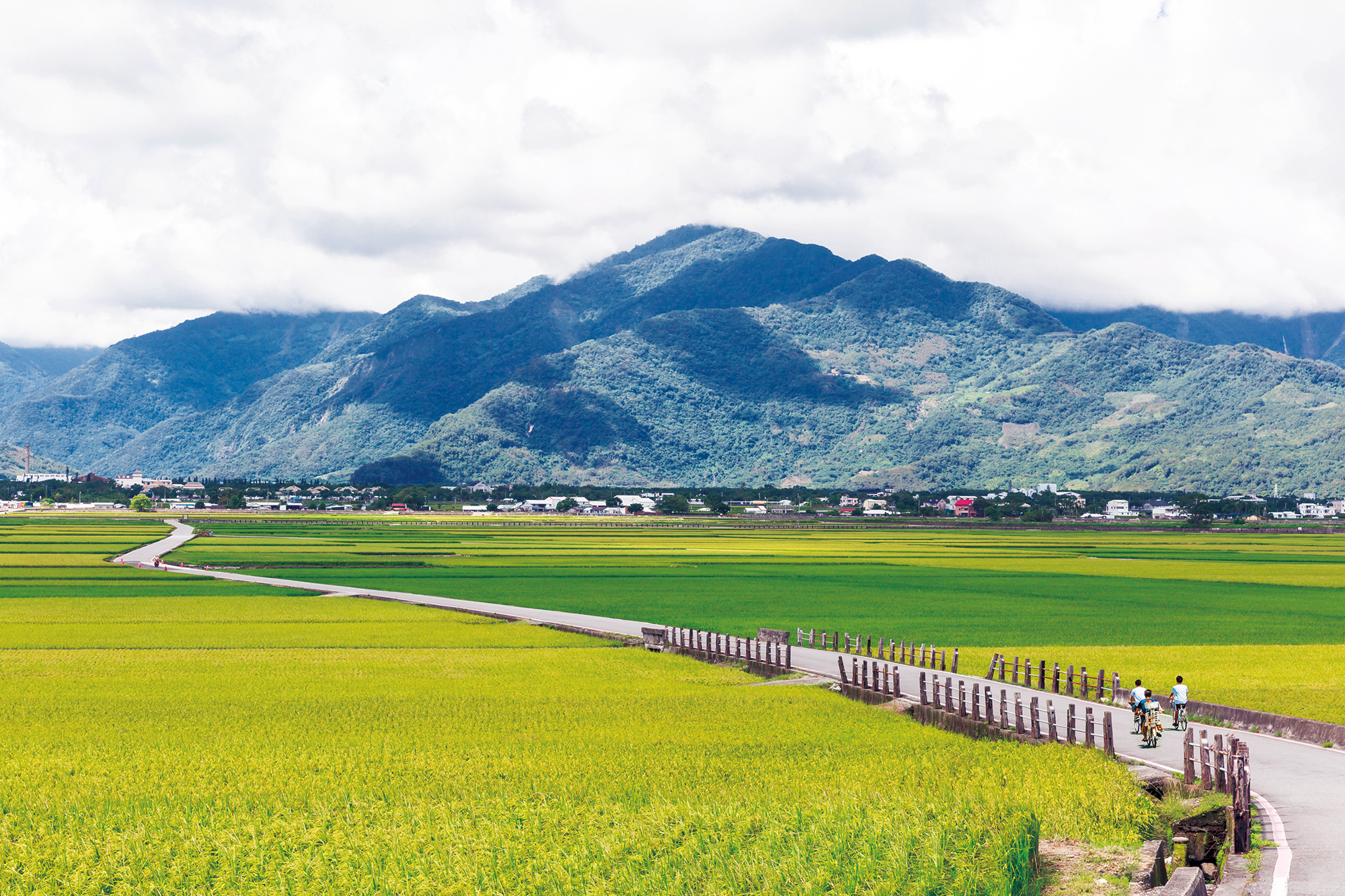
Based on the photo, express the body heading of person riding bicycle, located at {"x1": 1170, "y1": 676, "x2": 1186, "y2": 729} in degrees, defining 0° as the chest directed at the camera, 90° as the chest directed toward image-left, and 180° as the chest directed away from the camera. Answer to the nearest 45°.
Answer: approximately 135°

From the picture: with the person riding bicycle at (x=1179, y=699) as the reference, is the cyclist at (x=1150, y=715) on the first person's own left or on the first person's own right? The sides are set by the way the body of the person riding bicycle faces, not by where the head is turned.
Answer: on the first person's own left
